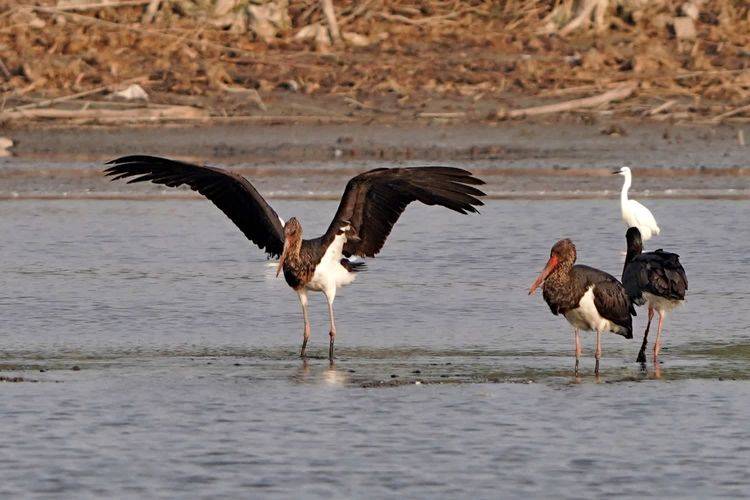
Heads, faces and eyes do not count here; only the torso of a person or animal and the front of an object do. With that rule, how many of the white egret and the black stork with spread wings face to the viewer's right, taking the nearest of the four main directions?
0

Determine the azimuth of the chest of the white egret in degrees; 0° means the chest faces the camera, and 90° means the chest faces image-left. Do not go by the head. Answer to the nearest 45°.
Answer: approximately 90°

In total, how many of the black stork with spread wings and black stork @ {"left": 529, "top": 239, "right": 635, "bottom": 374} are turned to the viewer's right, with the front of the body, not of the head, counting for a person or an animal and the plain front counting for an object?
0

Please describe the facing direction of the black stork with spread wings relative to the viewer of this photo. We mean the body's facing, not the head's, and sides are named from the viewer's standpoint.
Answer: facing the viewer and to the left of the viewer

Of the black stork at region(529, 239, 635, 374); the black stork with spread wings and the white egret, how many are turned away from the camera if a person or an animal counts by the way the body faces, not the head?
0

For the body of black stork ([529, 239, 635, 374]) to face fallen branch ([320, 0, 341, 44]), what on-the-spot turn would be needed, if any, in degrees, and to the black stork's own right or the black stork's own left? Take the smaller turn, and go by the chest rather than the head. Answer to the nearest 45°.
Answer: approximately 135° to the black stork's own right

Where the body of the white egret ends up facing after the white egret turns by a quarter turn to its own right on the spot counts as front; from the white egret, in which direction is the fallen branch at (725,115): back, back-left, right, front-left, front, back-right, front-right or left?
front

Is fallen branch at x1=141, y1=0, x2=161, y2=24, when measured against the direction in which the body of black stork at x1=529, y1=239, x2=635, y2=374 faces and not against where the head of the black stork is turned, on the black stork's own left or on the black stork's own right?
on the black stork's own right

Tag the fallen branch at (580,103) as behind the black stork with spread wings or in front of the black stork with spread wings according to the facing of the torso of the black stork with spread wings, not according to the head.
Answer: behind

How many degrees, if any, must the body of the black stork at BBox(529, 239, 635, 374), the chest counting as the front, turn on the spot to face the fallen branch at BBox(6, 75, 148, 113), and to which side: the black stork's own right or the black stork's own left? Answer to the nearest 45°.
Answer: approximately 90° to the black stork's own right

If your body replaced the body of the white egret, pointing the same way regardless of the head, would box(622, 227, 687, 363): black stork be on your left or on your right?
on your left

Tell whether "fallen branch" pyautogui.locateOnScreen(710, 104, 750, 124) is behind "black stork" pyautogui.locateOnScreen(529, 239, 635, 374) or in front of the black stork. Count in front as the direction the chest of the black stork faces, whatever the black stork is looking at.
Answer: behind

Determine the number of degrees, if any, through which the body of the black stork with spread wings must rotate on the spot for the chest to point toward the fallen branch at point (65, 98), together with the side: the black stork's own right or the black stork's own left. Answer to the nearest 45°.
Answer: approximately 135° to the black stork's own right
